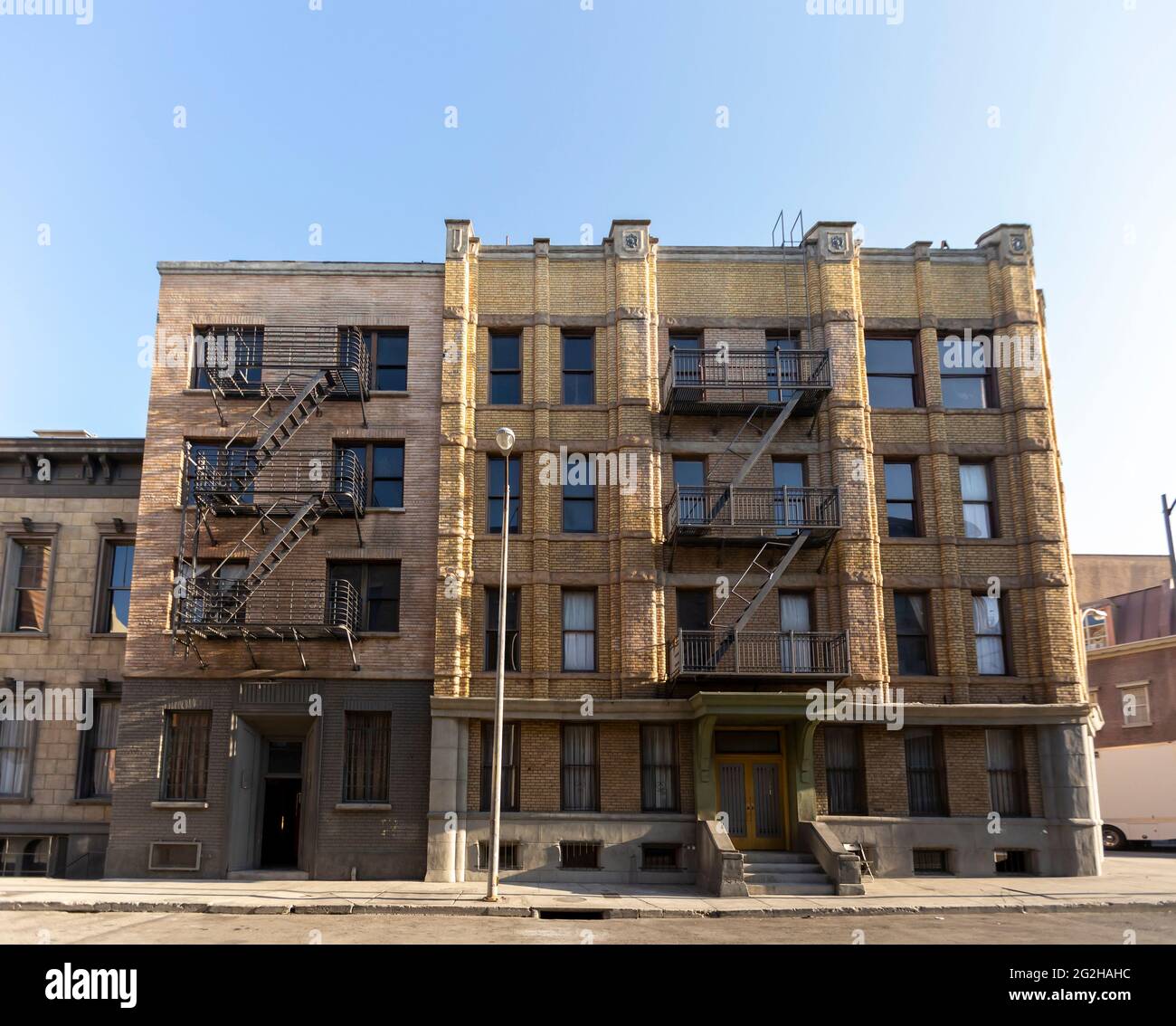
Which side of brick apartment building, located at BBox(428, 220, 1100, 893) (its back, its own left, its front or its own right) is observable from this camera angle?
front

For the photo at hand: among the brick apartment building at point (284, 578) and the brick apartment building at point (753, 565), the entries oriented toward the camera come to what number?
2

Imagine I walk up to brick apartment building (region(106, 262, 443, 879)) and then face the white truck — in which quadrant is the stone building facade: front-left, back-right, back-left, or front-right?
back-left

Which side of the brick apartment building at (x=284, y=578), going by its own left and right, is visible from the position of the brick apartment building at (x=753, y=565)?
left

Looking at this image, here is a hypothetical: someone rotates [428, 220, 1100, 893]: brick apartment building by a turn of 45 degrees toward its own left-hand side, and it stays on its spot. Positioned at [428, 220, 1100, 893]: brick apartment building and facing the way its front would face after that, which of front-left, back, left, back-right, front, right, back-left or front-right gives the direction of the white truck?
left

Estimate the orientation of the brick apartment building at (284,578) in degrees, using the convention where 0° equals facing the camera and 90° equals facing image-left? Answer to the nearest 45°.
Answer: approximately 0°

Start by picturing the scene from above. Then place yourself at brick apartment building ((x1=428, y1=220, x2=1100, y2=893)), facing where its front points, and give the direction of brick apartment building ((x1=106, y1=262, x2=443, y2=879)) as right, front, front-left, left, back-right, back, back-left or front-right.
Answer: right

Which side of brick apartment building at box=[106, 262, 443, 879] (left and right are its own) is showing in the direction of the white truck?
left

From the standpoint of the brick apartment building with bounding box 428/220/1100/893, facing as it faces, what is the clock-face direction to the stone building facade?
The stone building facade is roughly at 3 o'clock from the brick apartment building.
